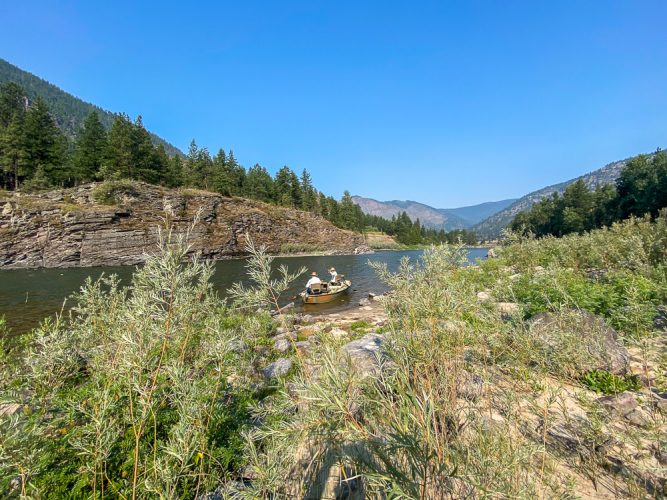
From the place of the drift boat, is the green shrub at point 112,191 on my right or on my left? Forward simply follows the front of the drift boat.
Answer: on my left

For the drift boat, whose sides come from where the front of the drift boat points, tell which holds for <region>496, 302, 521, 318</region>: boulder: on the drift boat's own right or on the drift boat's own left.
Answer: on the drift boat's own right

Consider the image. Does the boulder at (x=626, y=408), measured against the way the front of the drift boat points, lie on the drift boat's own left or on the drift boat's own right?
on the drift boat's own right

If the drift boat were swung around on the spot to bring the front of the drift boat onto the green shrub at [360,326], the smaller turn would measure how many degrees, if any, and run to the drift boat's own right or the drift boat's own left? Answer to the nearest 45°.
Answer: approximately 135° to the drift boat's own right

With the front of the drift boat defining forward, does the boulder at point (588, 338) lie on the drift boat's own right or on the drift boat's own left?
on the drift boat's own right

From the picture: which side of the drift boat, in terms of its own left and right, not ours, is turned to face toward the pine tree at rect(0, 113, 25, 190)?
left

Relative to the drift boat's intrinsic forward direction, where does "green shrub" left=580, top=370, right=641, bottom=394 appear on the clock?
The green shrub is roughly at 4 o'clock from the drift boat.

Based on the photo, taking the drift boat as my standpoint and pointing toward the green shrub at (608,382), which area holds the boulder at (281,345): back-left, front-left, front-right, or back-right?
front-right

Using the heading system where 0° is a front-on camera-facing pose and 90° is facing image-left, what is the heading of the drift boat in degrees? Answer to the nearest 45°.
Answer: approximately 225°

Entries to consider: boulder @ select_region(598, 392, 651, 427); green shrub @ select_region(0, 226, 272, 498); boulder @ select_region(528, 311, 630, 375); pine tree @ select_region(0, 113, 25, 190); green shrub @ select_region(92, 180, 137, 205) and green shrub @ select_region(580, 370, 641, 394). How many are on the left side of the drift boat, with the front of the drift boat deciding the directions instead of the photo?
2

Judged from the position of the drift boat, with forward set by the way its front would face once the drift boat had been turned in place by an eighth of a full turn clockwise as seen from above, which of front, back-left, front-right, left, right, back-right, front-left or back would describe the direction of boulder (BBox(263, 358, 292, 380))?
right

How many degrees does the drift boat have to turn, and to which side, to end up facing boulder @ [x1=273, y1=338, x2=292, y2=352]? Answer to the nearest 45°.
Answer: approximately 135° to its right

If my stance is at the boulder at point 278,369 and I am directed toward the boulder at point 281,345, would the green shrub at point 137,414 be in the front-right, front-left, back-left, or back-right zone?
back-left
